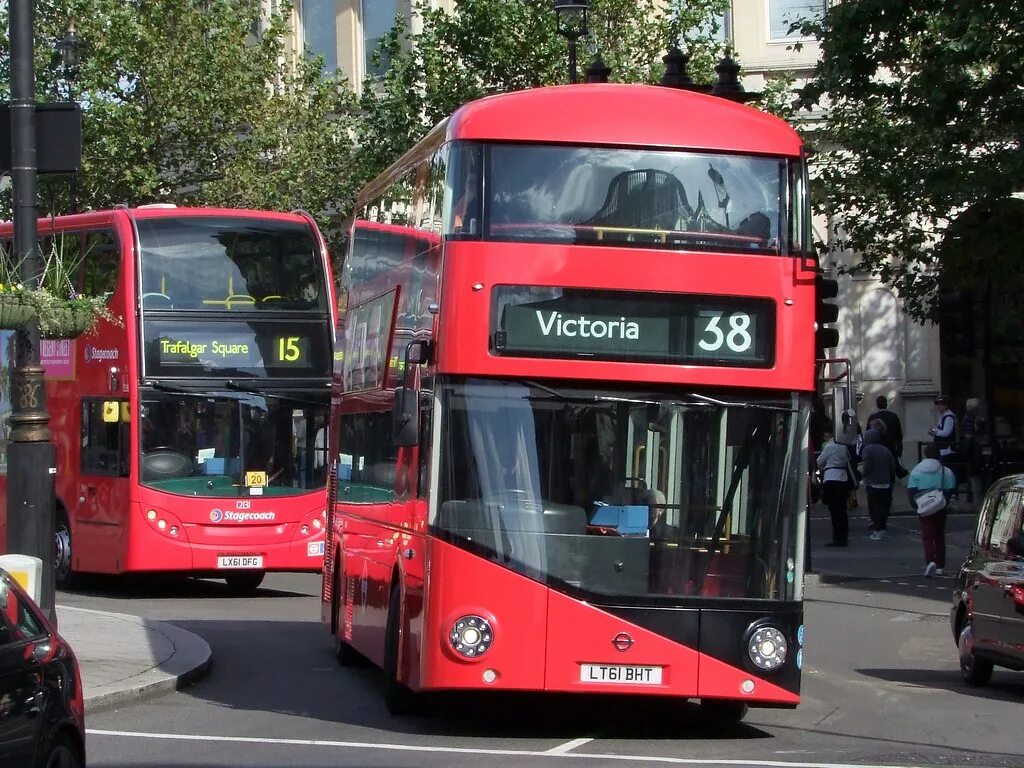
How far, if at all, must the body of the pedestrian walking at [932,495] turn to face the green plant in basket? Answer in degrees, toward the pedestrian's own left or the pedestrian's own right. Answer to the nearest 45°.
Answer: approximately 135° to the pedestrian's own left

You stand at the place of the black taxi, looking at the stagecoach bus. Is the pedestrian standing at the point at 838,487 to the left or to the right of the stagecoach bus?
right

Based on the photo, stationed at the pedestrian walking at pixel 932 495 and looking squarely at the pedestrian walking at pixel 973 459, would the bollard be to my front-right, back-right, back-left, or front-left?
back-left

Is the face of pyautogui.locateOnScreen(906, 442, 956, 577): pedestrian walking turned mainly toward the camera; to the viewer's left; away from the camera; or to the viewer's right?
away from the camera

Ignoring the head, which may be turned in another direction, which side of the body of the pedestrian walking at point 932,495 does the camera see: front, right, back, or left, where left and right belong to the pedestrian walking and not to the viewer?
back

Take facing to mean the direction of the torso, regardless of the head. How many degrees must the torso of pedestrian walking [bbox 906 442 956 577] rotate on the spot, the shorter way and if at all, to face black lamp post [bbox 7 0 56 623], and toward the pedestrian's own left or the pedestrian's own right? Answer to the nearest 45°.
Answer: approximately 135° to the pedestrian's own left

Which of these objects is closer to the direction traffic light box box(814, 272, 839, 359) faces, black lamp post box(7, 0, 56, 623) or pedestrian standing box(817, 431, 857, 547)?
the pedestrian standing

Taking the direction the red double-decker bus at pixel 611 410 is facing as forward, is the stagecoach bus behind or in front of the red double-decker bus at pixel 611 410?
behind

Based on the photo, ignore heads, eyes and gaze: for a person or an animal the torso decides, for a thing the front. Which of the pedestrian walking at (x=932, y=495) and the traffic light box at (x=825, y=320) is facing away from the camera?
the pedestrian walking

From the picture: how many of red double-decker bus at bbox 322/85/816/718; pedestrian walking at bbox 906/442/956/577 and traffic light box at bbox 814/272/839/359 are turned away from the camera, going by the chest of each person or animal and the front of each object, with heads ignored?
1

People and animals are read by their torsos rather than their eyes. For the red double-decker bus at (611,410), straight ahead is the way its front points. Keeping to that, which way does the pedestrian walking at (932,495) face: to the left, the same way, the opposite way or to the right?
the opposite way

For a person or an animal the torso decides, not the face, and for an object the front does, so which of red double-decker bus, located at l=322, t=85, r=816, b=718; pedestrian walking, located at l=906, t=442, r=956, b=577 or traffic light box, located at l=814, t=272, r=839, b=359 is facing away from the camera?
the pedestrian walking
